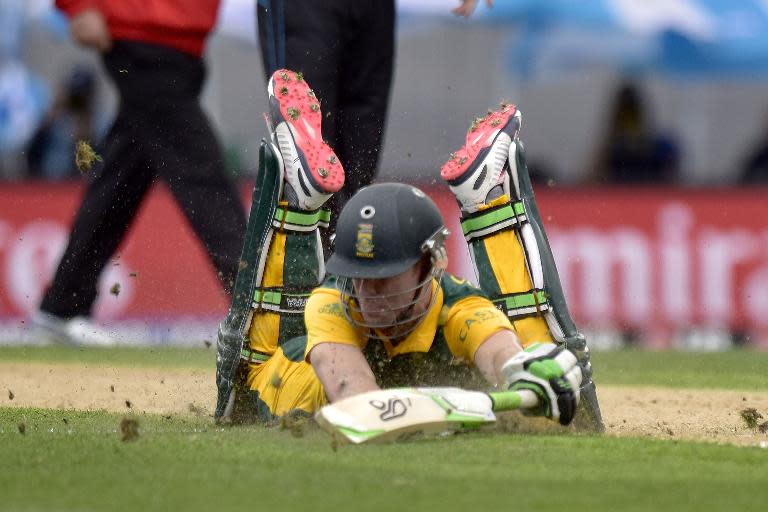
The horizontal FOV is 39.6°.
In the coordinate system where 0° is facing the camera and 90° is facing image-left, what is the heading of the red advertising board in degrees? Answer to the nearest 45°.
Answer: approximately 0°

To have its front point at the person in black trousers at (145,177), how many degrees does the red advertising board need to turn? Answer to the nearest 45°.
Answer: approximately 45° to its right

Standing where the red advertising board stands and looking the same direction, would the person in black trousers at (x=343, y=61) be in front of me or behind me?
in front
